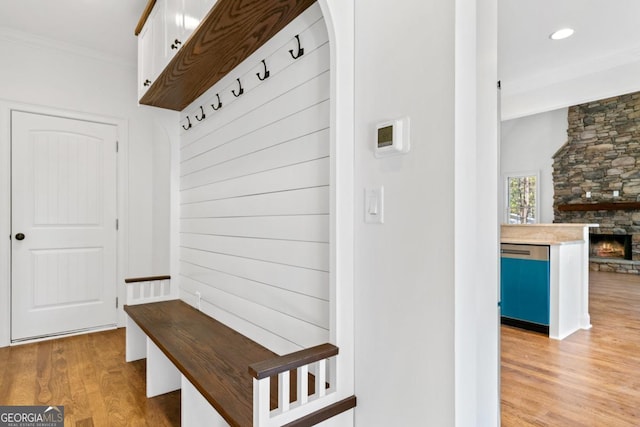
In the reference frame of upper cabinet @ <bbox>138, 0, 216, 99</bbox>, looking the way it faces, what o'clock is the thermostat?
The thermostat is roughly at 8 o'clock from the upper cabinet.

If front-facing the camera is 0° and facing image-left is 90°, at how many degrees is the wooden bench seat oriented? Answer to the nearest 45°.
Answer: approximately 45°

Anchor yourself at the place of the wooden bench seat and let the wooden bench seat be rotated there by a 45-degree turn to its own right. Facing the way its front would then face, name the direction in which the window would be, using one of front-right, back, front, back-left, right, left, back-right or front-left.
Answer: back-right

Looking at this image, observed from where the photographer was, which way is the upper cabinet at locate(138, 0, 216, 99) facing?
facing to the left of the viewer

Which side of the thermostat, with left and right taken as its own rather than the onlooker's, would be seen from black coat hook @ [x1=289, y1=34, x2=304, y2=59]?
right
